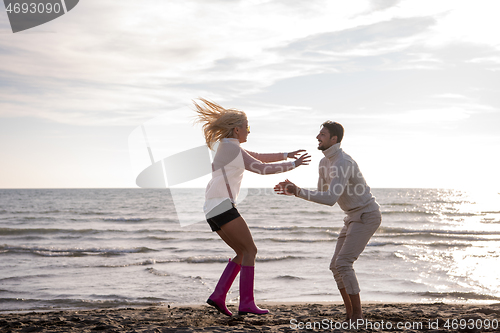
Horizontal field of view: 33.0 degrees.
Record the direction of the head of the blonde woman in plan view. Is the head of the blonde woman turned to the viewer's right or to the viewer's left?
to the viewer's right

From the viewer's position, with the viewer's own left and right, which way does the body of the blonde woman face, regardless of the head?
facing to the right of the viewer
